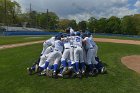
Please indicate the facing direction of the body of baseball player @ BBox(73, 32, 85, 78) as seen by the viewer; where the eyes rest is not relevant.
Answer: away from the camera

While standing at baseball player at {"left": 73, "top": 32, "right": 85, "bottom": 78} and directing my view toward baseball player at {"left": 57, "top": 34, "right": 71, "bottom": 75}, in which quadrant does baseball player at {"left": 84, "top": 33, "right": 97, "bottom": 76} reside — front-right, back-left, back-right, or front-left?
back-right

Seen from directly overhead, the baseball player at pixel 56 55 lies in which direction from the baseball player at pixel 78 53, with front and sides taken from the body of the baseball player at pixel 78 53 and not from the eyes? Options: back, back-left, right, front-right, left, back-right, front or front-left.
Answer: left

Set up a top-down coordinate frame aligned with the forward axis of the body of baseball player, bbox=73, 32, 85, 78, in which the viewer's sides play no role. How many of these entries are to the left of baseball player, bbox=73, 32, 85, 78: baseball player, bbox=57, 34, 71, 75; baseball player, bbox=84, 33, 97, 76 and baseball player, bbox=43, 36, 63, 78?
2

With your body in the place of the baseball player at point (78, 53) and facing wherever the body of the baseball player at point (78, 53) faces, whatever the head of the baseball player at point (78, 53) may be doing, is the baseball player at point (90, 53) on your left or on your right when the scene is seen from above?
on your right

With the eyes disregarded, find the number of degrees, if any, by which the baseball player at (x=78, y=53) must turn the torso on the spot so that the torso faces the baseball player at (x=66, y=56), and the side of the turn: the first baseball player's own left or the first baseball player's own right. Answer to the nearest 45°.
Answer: approximately 90° to the first baseball player's own left
